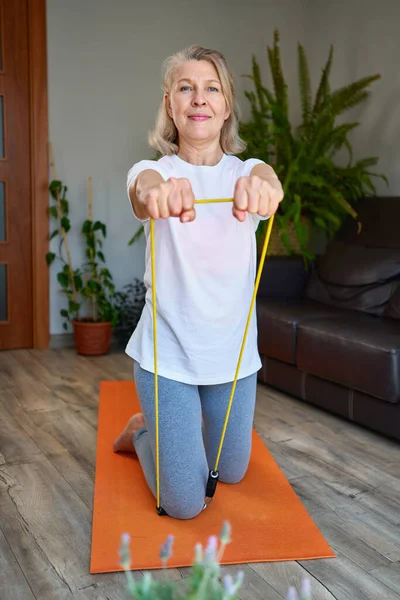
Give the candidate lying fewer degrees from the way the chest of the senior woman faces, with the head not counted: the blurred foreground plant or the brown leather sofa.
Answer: the blurred foreground plant

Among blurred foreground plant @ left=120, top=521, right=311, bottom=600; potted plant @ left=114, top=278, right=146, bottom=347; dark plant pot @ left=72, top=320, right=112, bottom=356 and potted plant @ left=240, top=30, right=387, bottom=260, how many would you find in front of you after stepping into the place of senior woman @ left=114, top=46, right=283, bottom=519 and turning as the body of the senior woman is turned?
1

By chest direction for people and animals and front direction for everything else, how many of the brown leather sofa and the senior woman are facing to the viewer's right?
0

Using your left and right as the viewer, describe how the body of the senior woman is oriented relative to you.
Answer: facing the viewer

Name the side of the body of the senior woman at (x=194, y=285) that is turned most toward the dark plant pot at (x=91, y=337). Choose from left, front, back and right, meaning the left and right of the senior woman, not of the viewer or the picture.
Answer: back

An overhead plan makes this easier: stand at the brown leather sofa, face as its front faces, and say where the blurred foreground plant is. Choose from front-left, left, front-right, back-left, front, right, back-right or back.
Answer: front-left

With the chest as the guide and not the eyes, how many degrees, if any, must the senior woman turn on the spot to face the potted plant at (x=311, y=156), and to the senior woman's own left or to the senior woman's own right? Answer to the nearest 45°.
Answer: approximately 180°

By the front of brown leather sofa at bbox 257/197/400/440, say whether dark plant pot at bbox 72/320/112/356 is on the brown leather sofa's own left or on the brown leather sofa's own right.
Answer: on the brown leather sofa's own right

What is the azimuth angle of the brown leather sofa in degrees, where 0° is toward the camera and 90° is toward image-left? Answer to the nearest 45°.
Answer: approximately 45°

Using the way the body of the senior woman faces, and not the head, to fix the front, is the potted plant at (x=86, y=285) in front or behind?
behind

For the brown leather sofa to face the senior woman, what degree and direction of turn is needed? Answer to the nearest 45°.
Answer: approximately 45° to its left
